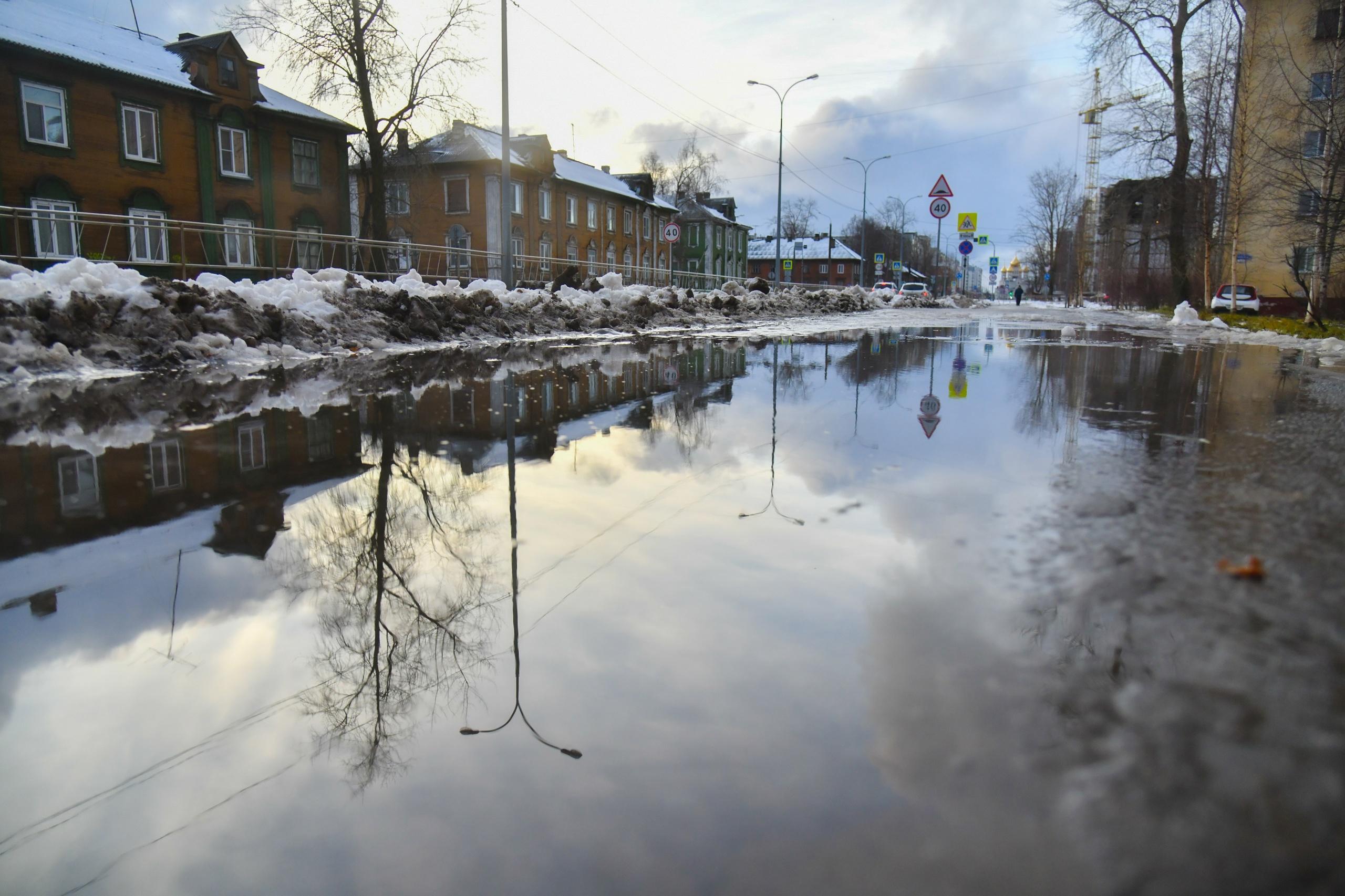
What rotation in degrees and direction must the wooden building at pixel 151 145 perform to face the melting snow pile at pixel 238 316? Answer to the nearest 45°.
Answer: approximately 45° to its right

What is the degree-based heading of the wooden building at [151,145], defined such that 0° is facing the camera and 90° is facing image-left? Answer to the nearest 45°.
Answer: approximately 315°

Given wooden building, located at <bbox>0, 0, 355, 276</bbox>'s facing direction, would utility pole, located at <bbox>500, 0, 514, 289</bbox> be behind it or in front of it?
in front

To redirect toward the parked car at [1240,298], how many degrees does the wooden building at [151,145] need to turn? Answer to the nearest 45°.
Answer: approximately 45° to its left
